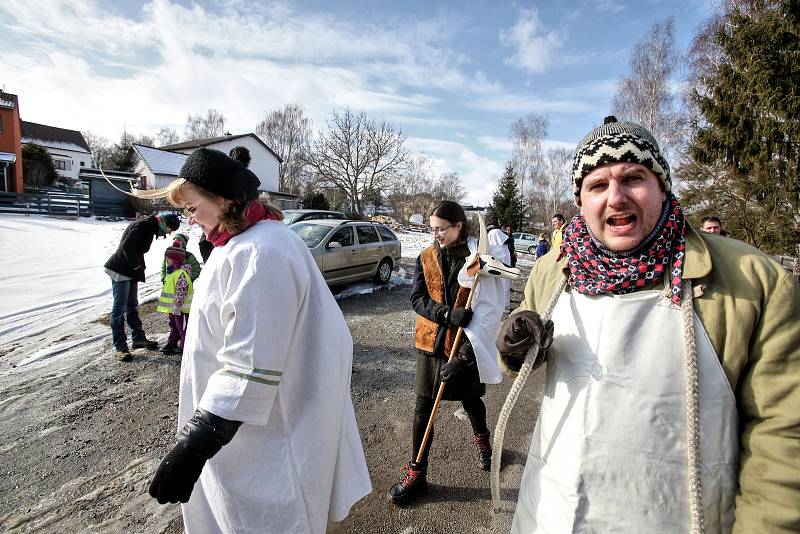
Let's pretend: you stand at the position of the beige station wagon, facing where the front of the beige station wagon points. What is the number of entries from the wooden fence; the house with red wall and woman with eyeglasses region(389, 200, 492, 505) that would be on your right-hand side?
2

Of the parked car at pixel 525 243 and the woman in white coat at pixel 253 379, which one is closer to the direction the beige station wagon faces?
the woman in white coat

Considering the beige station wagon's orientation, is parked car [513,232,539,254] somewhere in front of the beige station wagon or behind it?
behind

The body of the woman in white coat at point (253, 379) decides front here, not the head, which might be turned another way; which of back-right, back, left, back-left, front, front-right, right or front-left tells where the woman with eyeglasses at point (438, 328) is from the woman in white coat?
back-right

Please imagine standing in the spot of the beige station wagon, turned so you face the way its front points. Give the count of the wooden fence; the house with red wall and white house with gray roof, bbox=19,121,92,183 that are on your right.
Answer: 3

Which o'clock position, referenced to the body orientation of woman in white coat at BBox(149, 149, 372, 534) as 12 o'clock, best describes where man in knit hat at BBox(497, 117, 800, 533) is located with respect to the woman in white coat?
The man in knit hat is roughly at 7 o'clock from the woman in white coat.

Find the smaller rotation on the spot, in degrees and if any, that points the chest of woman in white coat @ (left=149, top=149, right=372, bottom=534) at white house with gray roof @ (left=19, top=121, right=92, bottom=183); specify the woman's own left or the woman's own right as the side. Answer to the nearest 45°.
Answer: approximately 90° to the woman's own right

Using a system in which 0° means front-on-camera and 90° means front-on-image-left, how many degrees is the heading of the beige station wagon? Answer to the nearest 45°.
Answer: approximately 45°

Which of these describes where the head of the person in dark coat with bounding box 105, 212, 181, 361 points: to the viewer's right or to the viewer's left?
to the viewer's right

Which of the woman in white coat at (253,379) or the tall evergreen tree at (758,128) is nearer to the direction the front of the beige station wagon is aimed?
the woman in white coat

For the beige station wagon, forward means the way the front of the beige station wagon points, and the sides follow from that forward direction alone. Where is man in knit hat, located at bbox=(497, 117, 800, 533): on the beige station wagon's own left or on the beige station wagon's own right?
on the beige station wagon's own left

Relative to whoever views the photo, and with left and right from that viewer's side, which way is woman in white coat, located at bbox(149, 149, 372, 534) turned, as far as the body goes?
facing to the left of the viewer
